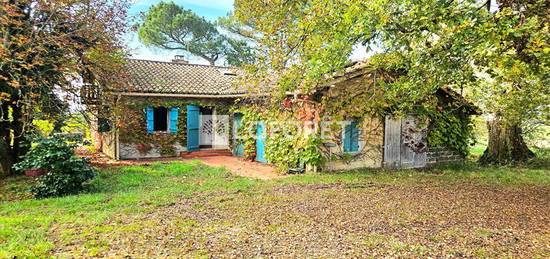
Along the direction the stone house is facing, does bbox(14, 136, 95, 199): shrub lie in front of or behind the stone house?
in front

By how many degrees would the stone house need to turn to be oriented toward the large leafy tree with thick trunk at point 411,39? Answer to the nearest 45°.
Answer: approximately 45° to its left

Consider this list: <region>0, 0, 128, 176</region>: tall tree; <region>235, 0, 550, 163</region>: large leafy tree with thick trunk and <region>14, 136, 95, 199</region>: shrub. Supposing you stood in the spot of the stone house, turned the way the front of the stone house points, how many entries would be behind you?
0

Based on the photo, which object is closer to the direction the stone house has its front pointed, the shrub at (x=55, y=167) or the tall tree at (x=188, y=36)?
the shrub

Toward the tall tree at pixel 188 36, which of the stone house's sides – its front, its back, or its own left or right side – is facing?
back

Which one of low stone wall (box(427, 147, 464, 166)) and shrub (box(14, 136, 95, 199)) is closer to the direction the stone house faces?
the shrub

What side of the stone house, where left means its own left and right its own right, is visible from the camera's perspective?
front

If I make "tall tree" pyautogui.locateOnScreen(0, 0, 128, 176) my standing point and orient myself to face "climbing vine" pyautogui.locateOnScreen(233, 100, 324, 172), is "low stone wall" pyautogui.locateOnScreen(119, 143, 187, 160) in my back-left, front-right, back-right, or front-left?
front-left
